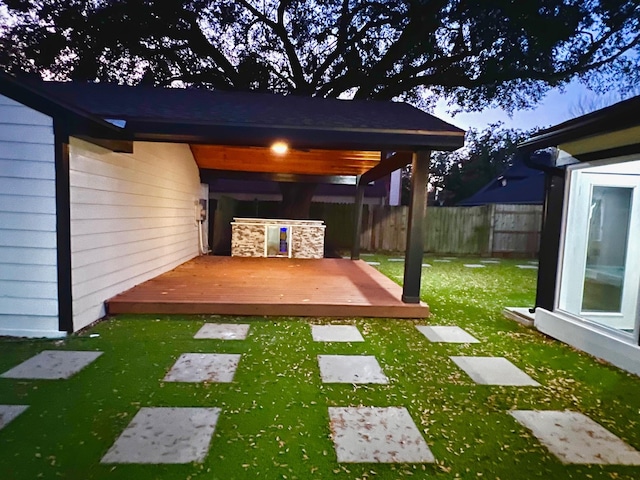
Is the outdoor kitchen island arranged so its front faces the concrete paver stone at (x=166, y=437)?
yes

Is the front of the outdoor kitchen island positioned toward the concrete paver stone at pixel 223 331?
yes

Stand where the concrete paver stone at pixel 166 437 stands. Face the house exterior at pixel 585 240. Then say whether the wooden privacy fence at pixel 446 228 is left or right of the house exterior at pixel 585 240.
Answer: left

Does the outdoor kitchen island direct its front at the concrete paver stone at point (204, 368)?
yes

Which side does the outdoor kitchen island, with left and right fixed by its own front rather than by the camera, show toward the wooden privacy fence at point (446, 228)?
left

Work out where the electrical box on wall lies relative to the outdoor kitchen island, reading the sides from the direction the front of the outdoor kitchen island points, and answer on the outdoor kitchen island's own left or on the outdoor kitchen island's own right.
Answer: on the outdoor kitchen island's own right

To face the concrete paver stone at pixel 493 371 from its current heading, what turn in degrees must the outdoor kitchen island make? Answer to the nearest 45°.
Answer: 0° — it already faces it

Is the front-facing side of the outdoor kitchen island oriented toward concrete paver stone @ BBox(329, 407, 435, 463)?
yes

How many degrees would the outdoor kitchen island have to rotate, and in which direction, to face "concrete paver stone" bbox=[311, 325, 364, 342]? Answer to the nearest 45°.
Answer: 0° — it already faces it

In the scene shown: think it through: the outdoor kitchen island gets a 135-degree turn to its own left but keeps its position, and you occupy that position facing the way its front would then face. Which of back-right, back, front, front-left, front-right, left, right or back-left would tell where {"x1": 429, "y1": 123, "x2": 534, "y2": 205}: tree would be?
front

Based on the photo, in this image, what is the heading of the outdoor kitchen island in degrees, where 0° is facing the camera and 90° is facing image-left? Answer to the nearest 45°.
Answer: approximately 0°
